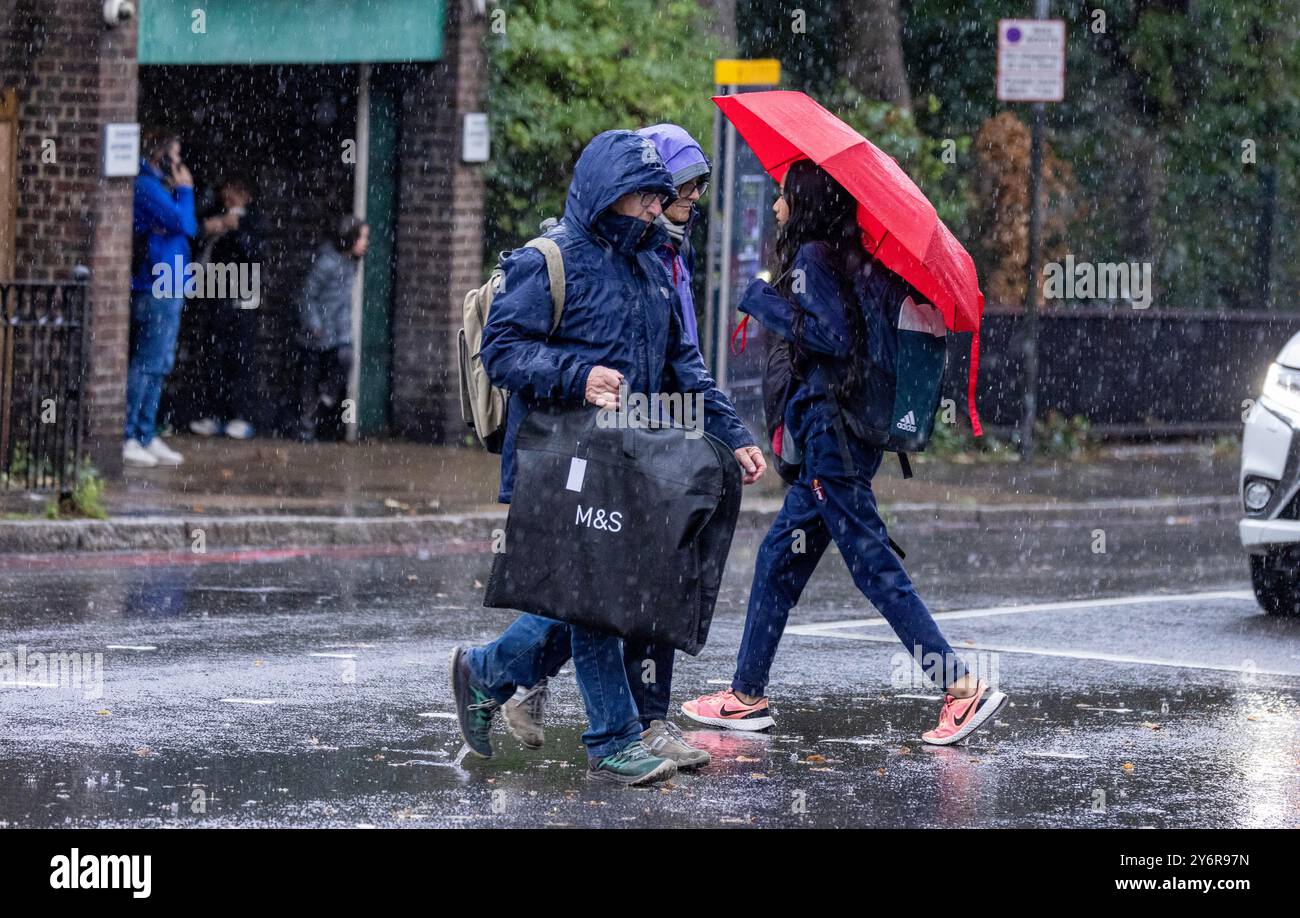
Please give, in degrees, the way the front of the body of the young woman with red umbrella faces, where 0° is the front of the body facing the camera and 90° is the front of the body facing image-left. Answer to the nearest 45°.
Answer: approximately 90°

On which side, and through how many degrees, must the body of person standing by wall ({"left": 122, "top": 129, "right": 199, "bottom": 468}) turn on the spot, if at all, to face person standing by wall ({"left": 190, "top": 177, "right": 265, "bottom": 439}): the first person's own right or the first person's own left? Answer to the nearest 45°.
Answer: approximately 90° to the first person's own left

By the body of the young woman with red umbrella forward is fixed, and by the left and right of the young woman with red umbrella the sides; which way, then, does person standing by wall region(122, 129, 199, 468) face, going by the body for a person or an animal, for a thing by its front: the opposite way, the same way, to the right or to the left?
the opposite way

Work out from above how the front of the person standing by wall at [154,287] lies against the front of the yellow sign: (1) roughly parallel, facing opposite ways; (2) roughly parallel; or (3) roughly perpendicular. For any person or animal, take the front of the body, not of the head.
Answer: roughly perpendicular

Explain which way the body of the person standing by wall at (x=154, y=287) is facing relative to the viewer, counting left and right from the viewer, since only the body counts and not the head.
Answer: facing to the right of the viewer

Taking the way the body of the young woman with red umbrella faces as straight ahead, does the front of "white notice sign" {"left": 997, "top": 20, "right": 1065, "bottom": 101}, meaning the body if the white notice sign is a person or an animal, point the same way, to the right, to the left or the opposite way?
to the left

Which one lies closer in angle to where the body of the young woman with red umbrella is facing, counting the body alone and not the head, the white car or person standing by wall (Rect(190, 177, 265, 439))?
the person standing by wall

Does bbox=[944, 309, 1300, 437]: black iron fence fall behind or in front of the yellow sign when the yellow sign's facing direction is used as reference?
behind

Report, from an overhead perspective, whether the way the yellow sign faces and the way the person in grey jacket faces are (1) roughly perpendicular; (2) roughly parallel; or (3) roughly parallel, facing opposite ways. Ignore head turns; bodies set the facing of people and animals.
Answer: roughly perpendicular

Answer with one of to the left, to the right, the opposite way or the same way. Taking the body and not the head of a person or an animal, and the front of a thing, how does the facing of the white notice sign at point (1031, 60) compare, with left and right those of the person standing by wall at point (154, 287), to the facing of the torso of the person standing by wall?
to the right

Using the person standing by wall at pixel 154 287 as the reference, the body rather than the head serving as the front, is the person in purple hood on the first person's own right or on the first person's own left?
on the first person's own right
